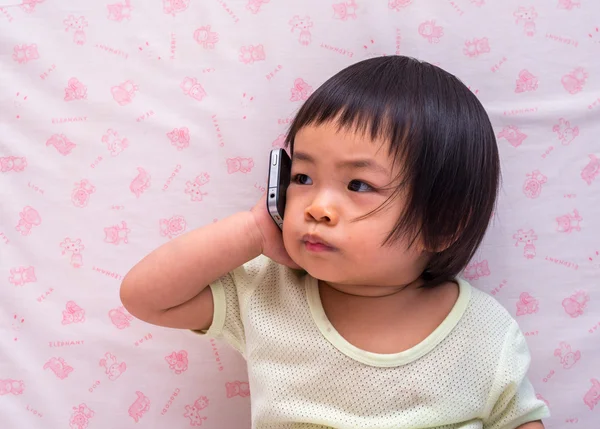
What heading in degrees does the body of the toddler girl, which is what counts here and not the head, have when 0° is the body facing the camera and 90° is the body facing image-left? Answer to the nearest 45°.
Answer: approximately 0°

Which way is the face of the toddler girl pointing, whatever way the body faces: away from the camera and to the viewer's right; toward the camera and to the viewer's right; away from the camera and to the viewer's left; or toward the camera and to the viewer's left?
toward the camera and to the viewer's left
